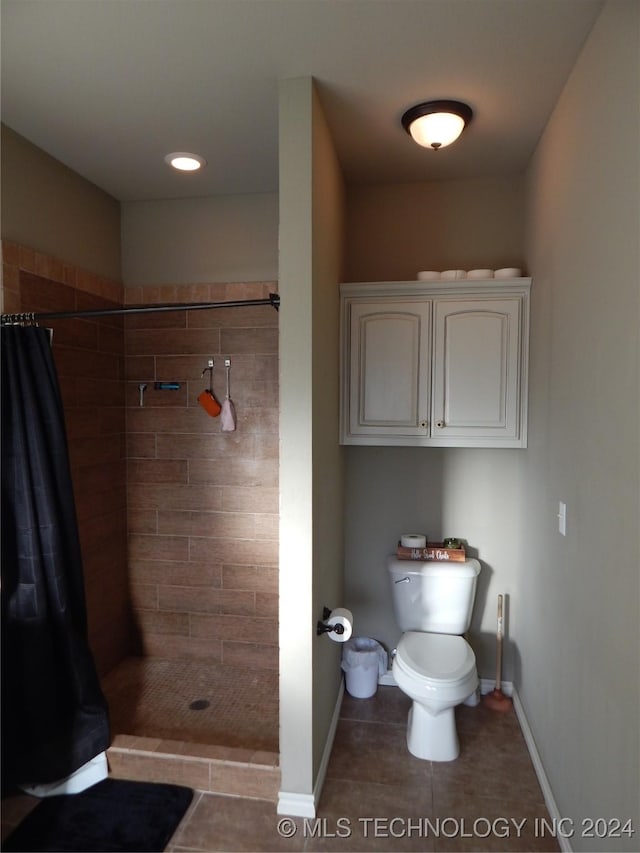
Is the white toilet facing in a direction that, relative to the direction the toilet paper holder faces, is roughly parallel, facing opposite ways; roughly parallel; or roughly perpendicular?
roughly perpendicular

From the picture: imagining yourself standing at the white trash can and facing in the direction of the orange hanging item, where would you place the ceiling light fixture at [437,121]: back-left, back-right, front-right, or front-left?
back-left

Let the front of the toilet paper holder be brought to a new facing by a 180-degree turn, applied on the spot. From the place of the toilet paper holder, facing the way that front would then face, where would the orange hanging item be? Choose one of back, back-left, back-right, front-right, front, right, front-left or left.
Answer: front-right

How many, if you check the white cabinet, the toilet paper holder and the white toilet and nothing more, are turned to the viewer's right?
1

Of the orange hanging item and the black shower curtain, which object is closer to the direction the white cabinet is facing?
the black shower curtain

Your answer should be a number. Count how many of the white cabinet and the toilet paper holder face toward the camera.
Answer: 1

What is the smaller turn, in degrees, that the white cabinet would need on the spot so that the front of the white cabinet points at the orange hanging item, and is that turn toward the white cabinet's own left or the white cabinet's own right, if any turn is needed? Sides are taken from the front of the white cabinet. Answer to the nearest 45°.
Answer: approximately 90° to the white cabinet's own right

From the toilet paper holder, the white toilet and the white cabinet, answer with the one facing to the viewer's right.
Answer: the toilet paper holder

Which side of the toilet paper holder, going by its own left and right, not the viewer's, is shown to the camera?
right

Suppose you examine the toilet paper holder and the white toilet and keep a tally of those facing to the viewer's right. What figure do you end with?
1

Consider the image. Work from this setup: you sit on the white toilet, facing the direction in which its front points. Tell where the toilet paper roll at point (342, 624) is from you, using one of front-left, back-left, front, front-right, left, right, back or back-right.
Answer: front-right

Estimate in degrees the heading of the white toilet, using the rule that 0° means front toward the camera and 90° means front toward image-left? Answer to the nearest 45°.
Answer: approximately 0°

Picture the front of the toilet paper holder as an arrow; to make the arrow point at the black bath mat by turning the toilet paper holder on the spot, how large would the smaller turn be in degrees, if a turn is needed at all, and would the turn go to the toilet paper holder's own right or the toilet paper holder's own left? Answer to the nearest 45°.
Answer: approximately 180°
